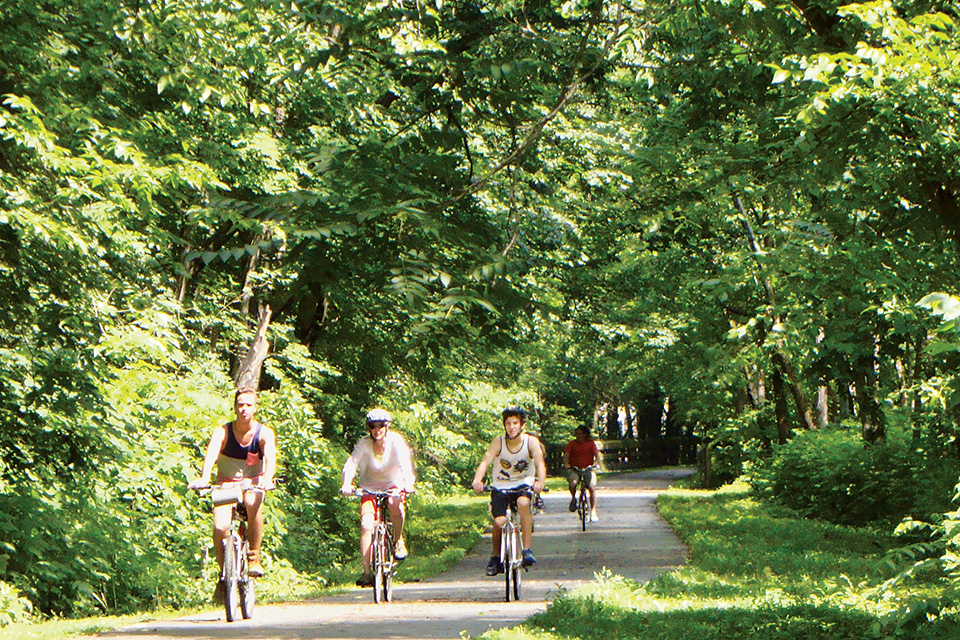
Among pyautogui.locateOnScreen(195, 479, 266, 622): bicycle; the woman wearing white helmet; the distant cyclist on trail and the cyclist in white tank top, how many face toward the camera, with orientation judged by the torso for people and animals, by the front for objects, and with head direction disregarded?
4

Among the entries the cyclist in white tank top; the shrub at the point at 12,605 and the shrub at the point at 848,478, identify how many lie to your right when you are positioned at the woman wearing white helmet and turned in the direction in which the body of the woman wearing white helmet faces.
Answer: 1

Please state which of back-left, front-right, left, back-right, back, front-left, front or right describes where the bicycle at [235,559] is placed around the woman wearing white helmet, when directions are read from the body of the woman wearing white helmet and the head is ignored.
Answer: front-right

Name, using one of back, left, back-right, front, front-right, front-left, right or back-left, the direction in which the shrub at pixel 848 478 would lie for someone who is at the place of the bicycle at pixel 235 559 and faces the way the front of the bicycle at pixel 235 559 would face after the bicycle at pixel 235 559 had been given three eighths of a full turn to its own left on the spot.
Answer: front

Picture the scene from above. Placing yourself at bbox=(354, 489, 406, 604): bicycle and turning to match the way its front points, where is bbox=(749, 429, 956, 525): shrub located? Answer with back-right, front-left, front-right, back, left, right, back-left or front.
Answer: back-left

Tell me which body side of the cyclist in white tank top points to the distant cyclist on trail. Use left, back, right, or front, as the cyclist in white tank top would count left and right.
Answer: back

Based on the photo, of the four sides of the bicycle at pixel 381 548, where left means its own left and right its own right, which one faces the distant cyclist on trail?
back

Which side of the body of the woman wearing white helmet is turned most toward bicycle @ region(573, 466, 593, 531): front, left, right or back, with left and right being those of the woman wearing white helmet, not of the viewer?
back

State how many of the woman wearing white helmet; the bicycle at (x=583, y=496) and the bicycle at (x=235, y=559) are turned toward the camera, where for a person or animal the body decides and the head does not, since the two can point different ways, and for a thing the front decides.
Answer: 3

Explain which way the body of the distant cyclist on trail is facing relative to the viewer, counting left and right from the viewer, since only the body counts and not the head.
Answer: facing the viewer

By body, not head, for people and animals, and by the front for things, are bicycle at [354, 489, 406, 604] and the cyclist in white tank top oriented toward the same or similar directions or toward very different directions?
same or similar directions

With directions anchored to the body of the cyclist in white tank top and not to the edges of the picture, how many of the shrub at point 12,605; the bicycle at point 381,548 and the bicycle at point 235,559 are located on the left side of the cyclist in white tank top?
0

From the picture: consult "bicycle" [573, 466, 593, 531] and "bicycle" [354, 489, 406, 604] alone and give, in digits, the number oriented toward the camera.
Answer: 2

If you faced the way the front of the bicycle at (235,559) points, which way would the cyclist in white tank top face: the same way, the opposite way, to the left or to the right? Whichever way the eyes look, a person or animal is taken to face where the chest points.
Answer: the same way

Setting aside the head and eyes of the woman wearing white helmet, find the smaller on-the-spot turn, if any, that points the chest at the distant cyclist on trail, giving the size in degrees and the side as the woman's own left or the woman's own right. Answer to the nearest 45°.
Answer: approximately 180°

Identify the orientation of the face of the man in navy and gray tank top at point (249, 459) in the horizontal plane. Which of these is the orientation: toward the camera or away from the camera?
toward the camera

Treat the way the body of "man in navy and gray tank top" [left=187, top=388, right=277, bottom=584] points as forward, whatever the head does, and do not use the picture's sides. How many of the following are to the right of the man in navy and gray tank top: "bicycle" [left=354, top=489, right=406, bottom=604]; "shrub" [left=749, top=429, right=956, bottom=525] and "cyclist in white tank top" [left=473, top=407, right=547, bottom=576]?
0

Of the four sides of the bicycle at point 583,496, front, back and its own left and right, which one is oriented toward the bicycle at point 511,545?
front

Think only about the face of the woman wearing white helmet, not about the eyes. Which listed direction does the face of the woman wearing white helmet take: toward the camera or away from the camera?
toward the camera

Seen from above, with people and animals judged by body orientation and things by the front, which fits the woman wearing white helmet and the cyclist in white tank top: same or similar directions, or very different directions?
same or similar directions

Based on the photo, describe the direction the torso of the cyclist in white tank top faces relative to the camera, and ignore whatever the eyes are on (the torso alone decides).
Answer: toward the camera
